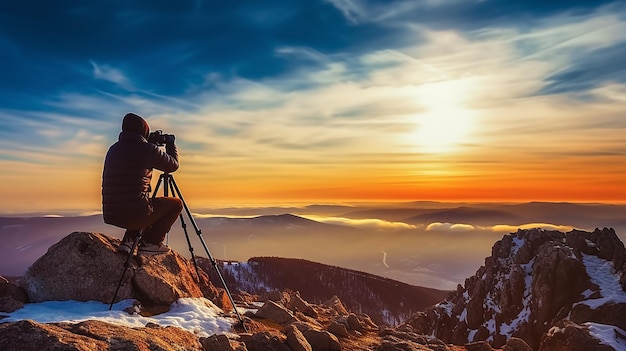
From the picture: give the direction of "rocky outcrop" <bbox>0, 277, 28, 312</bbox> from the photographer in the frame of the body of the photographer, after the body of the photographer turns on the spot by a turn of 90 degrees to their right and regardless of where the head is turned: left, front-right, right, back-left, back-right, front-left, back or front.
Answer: back

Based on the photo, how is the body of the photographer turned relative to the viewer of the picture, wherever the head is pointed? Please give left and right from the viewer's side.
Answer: facing away from the viewer and to the right of the viewer

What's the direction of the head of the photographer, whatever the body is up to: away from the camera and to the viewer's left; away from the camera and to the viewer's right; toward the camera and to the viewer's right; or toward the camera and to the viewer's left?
away from the camera and to the viewer's right
